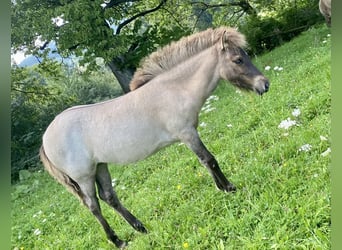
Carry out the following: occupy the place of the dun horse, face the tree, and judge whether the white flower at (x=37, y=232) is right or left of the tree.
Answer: left

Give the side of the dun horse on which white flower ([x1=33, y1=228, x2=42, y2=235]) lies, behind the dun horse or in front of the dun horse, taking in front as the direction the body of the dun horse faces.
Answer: behind

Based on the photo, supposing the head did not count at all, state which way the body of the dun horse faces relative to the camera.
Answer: to the viewer's right

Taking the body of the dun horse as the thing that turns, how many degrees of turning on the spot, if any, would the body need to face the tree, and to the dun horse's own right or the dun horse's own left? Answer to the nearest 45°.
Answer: approximately 90° to the dun horse's own left

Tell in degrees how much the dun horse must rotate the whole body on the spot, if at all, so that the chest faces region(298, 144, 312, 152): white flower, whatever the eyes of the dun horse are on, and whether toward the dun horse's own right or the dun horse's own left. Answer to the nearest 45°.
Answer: approximately 45° to the dun horse's own right

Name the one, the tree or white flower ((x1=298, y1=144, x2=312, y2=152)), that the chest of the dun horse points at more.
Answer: the white flower
